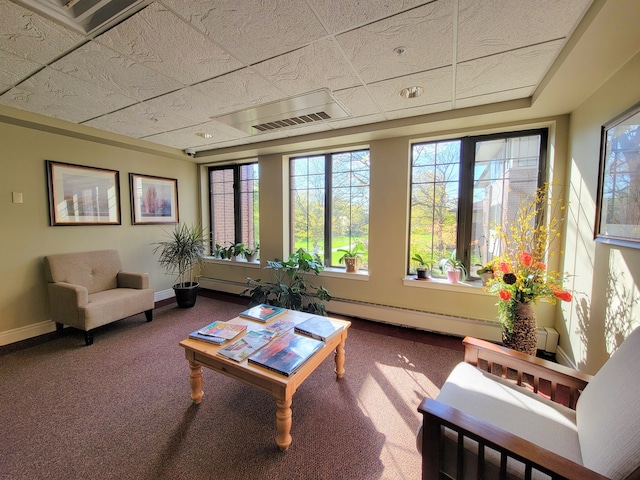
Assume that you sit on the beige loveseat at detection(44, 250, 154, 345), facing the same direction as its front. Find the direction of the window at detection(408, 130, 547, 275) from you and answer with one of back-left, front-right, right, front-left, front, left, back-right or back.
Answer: front

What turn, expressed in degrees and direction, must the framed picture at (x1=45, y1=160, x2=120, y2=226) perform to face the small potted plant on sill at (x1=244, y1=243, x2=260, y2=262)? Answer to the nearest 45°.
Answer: approximately 45° to its left

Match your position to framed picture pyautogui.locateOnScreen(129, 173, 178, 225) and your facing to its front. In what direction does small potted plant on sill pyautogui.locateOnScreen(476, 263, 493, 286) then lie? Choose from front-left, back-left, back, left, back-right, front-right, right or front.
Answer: front

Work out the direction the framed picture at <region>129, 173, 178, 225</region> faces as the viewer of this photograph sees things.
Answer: facing the viewer and to the right of the viewer

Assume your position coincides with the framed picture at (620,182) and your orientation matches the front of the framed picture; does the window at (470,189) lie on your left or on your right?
on your right

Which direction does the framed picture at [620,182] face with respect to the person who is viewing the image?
facing the viewer and to the left of the viewer

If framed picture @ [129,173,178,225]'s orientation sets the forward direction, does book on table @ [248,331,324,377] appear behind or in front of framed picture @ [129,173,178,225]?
in front

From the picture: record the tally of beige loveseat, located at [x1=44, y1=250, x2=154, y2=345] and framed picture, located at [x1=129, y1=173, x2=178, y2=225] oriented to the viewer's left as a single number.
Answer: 0

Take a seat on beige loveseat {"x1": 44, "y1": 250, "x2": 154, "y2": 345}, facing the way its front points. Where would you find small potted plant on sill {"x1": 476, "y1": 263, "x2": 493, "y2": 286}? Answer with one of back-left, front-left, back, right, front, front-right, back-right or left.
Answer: front

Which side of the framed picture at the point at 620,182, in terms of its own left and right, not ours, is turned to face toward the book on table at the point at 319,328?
front

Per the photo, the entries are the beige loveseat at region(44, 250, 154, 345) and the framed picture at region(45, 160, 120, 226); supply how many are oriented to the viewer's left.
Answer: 0

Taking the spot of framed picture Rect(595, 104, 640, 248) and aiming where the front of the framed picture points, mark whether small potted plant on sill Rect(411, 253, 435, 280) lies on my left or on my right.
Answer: on my right

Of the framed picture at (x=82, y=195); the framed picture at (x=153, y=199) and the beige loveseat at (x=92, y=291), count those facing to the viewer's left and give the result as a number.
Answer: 0

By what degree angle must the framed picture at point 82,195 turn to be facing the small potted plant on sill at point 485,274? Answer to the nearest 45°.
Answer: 0° — it already faces it

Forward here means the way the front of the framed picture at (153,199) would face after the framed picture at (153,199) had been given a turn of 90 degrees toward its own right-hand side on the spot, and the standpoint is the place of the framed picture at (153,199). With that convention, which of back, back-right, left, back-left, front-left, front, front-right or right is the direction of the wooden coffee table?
front-left

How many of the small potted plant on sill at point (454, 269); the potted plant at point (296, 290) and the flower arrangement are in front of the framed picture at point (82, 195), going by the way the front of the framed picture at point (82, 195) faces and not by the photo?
3
